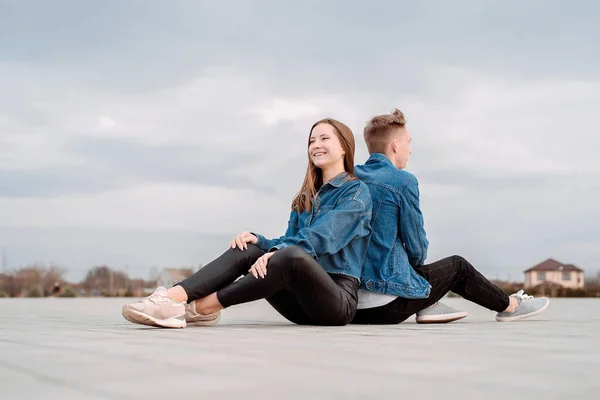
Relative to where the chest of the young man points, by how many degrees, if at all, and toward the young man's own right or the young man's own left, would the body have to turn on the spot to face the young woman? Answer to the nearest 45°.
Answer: approximately 180°

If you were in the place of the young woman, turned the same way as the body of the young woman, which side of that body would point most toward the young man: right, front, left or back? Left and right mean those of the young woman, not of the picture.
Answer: back

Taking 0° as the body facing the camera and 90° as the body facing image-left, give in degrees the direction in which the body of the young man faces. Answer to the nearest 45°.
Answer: approximately 225°

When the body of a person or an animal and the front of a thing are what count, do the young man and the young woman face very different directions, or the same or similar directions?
very different directions

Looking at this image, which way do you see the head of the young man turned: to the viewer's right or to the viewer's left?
to the viewer's right

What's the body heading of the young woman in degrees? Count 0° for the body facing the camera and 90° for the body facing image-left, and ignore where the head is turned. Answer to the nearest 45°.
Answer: approximately 45°
